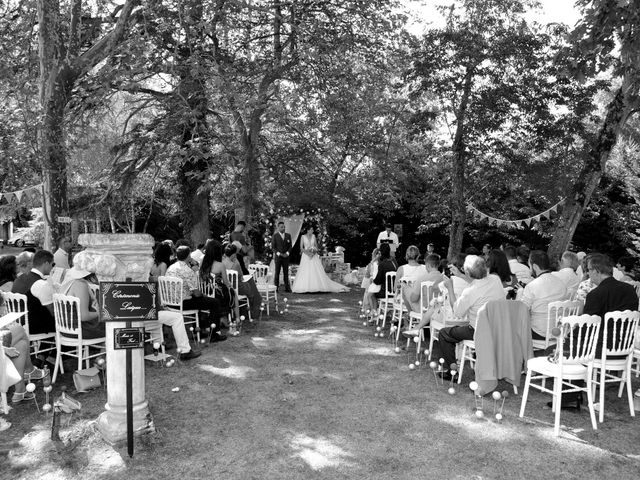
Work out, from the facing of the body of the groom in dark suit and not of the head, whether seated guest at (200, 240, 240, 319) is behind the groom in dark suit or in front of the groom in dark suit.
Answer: in front

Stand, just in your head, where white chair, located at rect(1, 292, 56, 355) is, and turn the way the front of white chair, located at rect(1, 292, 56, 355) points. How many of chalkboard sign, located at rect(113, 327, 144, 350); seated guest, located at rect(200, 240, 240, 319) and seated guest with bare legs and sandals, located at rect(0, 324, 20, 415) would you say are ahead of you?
1

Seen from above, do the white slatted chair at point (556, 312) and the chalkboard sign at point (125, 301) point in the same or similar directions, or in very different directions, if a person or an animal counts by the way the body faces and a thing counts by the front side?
very different directions

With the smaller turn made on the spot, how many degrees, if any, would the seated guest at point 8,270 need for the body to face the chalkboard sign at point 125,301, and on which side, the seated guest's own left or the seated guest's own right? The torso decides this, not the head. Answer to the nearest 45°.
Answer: approximately 135° to the seated guest's own right

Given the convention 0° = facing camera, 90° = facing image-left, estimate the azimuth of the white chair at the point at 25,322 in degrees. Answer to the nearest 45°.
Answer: approximately 225°

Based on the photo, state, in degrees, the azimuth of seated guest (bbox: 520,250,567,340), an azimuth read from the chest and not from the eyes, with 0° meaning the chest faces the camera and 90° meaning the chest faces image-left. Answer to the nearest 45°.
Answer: approximately 135°

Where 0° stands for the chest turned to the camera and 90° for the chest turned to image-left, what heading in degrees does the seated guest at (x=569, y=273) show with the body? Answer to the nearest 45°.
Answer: approximately 135°

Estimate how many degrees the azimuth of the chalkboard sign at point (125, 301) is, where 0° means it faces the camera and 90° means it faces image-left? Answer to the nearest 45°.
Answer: approximately 0°

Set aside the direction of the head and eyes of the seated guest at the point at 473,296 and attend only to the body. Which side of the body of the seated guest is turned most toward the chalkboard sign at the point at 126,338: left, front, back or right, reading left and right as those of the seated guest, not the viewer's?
left

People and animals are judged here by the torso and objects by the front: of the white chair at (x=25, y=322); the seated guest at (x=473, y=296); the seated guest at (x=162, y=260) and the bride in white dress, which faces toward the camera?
the bride in white dress

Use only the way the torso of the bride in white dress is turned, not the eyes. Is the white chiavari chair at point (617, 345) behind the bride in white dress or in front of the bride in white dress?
in front

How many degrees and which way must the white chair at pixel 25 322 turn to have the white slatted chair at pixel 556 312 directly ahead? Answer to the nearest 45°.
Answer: approximately 90° to its right

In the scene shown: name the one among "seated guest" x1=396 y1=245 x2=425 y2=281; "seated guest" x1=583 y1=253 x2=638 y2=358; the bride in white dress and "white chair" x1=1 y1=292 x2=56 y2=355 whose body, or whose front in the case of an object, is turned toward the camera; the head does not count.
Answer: the bride in white dress

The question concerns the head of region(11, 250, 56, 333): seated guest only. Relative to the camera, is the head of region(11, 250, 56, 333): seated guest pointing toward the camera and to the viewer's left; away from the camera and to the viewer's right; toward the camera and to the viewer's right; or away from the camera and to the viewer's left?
away from the camera and to the viewer's right

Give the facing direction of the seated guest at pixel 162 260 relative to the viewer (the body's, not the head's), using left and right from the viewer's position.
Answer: facing away from the viewer and to the right of the viewer
